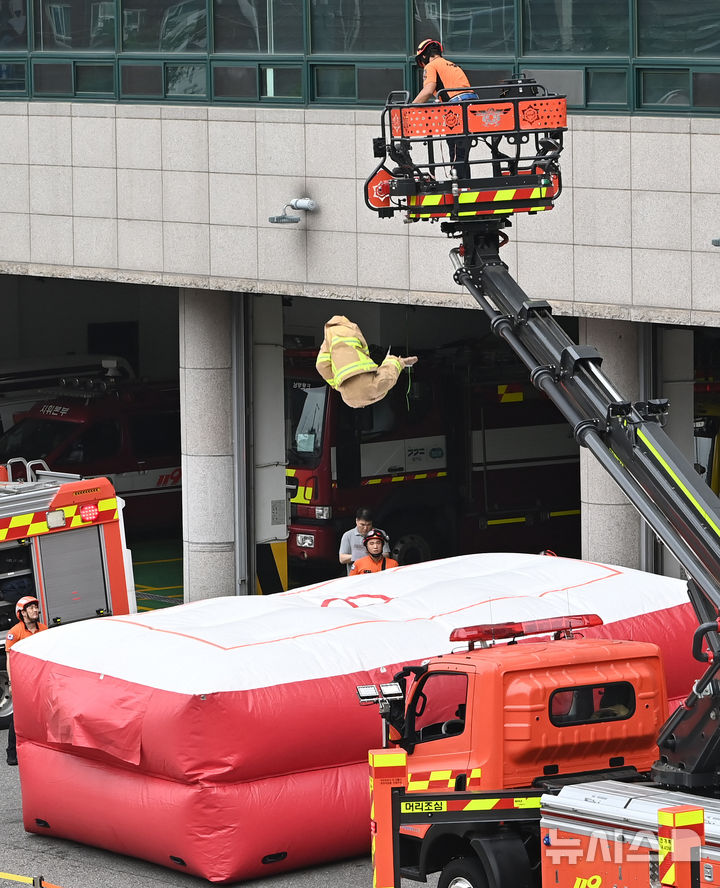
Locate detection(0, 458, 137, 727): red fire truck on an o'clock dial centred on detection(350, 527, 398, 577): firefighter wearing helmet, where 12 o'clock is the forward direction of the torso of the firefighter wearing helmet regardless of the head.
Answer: The red fire truck is roughly at 3 o'clock from the firefighter wearing helmet.

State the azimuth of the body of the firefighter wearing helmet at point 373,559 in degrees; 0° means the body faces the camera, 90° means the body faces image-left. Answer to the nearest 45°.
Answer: approximately 0°

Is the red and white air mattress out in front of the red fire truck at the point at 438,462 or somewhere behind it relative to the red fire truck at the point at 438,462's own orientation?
in front

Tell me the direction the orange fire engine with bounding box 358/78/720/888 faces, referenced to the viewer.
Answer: facing away from the viewer and to the left of the viewer

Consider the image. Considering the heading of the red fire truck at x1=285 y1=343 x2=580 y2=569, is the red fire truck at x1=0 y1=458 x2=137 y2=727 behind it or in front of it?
in front

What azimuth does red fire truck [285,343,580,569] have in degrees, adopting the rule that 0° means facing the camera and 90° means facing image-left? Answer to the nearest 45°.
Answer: approximately 45°

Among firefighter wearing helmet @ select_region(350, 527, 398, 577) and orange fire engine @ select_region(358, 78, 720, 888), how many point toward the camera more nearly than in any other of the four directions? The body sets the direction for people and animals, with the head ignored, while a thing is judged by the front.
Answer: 1

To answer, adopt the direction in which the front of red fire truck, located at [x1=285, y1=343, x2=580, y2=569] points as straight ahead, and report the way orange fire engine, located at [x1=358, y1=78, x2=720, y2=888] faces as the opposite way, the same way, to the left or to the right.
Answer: to the right

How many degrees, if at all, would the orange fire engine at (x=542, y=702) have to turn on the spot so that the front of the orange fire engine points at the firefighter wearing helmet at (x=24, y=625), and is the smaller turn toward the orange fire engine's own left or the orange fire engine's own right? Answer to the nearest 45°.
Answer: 0° — it already faces them

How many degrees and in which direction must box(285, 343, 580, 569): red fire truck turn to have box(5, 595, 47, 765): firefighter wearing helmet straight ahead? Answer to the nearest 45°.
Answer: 0° — it already faces them

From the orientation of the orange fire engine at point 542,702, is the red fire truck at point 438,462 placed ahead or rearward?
ahead

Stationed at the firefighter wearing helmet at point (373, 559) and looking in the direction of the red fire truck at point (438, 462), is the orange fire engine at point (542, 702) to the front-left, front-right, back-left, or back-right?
back-right
